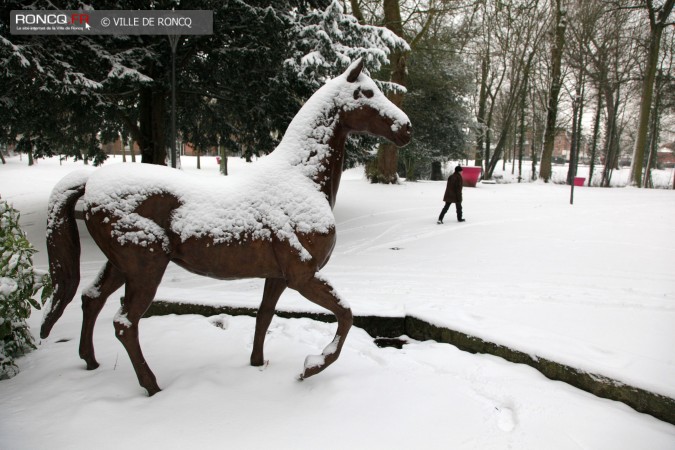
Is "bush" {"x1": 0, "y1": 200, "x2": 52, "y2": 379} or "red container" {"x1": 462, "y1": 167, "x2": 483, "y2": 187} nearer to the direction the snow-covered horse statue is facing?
the red container

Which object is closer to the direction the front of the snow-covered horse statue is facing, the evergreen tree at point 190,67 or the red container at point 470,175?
the red container

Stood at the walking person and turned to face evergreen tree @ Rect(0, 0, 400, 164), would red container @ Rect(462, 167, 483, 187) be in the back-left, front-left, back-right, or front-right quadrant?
back-right

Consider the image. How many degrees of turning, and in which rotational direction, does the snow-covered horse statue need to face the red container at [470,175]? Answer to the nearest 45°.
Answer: approximately 45° to its left

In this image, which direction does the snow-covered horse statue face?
to the viewer's right

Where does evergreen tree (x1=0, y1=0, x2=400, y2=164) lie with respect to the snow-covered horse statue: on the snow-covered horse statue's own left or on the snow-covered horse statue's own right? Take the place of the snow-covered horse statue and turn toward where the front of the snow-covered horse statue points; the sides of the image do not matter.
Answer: on the snow-covered horse statue's own left

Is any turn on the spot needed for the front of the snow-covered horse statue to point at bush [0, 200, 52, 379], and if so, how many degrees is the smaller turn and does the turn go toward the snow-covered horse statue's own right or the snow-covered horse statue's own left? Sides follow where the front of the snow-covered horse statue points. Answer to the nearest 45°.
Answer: approximately 135° to the snow-covered horse statue's own left

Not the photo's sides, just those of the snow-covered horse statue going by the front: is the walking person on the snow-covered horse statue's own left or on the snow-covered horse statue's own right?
on the snow-covered horse statue's own left
